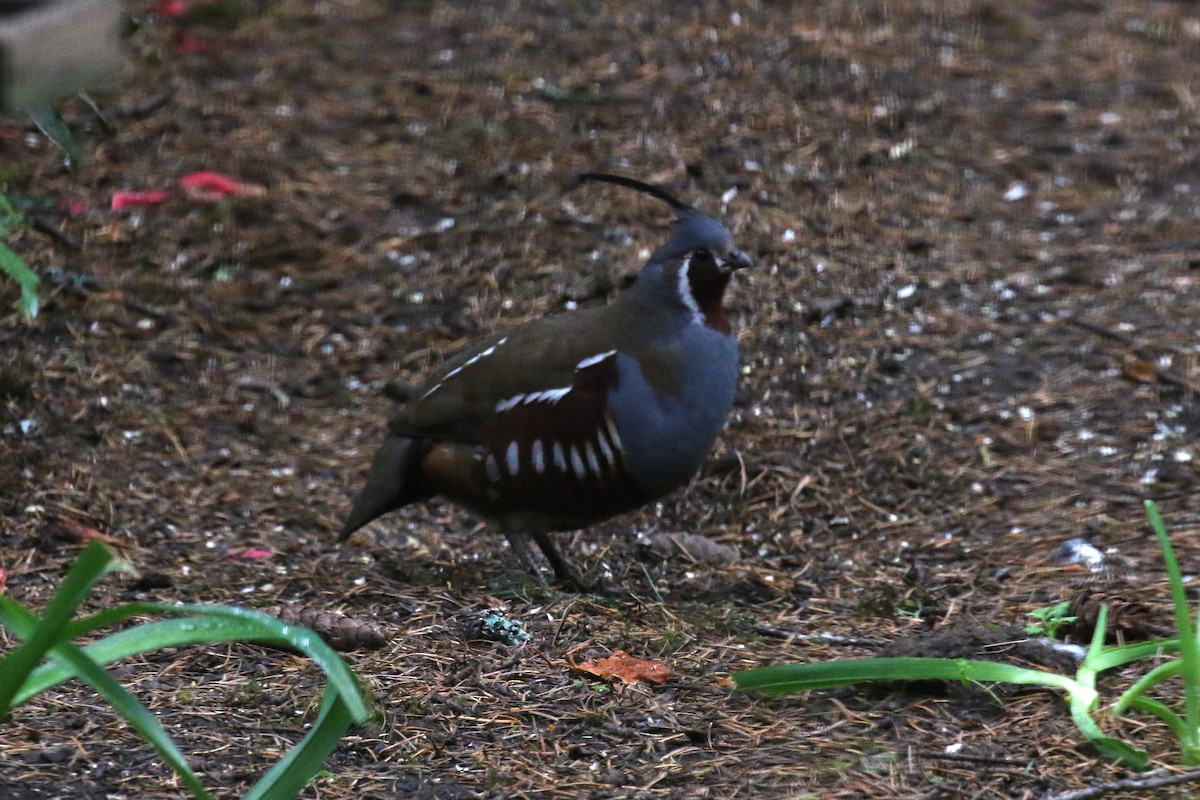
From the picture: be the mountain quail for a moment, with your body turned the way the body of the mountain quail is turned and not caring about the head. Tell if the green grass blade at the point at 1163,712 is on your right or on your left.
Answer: on your right

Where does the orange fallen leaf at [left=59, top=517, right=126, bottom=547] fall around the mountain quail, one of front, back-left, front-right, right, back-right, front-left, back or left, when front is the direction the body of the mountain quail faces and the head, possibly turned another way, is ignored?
back

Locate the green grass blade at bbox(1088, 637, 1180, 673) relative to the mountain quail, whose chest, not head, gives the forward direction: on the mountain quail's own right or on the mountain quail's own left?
on the mountain quail's own right

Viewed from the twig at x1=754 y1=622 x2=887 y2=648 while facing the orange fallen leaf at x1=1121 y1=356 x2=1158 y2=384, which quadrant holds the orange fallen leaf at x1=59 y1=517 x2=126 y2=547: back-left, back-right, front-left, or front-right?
back-left

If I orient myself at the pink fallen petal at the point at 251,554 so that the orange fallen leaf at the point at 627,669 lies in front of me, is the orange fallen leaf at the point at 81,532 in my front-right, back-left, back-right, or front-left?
back-right

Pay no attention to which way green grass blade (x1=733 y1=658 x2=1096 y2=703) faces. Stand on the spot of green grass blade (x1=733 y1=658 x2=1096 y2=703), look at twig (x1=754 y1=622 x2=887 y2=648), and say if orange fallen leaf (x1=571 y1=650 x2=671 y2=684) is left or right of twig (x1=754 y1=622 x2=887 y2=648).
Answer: left

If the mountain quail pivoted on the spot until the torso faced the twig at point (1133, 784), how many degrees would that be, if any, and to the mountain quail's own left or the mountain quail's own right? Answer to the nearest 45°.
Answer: approximately 90° to the mountain quail's own right

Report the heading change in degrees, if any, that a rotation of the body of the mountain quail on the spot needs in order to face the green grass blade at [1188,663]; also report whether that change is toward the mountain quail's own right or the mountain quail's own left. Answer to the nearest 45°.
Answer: approximately 45° to the mountain quail's own right

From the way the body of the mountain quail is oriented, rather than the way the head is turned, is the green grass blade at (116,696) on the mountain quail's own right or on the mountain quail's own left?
on the mountain quail's own right

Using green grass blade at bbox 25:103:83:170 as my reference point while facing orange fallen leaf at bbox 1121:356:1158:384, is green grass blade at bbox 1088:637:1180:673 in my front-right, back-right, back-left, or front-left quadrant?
front-right

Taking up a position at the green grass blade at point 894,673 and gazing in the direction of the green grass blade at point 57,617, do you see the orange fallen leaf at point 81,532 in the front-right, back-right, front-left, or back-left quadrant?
front-right

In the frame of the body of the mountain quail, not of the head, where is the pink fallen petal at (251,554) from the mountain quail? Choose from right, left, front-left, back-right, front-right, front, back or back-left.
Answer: back

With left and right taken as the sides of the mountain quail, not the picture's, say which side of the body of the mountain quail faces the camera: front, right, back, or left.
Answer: right
